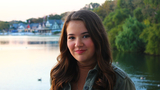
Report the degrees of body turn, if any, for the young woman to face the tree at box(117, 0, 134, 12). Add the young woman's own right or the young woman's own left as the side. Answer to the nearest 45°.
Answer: approximately 135° to the young woman's own right

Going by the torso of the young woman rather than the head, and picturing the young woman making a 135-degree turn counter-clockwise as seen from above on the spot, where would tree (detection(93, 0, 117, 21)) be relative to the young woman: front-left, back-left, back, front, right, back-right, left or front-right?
left

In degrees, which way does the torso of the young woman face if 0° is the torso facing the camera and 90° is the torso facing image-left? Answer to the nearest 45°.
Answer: approximately 45°

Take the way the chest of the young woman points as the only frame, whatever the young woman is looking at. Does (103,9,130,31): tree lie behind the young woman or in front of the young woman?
behind

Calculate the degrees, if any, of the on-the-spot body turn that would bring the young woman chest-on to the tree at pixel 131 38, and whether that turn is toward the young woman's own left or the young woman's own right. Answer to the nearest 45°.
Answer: approximately 135° to the young woman's own right
